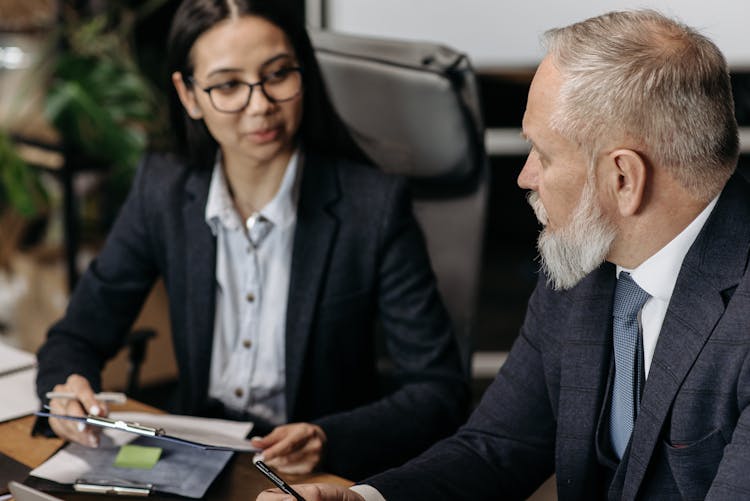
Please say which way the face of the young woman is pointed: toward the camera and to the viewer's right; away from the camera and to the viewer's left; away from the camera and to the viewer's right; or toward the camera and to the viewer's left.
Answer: toward the camera and to the viewer's right

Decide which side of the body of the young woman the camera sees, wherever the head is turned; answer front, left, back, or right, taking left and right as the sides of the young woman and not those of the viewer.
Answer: front

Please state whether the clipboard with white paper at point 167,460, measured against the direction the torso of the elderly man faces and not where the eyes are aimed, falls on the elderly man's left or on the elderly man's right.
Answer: on the elderly man's right

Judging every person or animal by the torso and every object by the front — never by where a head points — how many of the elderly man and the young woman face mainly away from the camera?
0

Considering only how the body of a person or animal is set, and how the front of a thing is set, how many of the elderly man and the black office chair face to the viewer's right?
0

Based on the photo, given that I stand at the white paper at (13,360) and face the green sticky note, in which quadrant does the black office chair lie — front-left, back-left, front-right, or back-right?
front-left

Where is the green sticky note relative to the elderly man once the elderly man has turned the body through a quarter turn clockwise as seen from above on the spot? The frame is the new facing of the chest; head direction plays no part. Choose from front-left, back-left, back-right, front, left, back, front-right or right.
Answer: front-left

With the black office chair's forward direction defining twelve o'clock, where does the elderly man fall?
The elderly man is roughly at 10 o'clock from the black office chair.

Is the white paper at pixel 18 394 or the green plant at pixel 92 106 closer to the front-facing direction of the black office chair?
the white paper

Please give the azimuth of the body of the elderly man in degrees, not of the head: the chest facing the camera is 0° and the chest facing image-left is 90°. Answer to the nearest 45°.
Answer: approximately 45°

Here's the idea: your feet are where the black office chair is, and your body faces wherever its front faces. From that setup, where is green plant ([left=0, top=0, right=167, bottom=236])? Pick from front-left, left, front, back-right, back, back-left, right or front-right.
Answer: right

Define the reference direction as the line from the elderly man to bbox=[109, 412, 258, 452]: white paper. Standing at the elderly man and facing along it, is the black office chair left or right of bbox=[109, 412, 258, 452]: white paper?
right

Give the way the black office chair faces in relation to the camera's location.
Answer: facing the viewer and to the left of the viewer

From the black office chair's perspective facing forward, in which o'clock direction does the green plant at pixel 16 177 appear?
The green plant is roughly at 3 o'clock from the black office chair.

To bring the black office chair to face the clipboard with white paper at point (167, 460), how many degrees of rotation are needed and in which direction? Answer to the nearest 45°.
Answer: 0° — it already faces it
